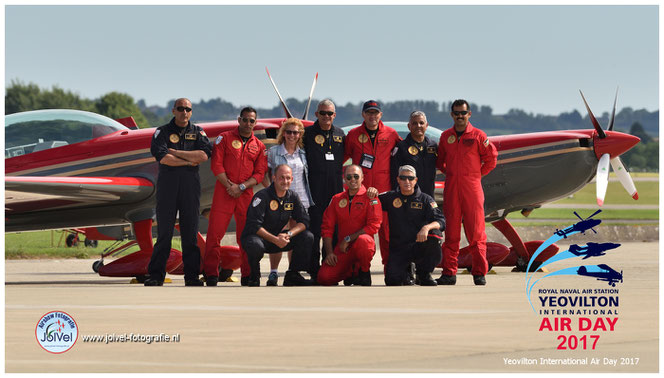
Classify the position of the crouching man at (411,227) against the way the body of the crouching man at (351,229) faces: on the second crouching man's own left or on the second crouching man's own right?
on the second crouching man's own left

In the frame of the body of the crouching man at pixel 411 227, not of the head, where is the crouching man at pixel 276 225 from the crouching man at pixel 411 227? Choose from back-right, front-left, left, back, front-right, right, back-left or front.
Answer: right

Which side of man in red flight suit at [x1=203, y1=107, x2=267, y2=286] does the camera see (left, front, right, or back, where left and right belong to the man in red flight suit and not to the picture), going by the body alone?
front

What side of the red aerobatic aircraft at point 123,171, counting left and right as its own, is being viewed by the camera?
right

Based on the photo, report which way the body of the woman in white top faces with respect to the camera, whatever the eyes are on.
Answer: toward the camera

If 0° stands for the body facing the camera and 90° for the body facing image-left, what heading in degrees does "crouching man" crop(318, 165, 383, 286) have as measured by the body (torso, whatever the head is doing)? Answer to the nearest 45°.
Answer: approximately 0°

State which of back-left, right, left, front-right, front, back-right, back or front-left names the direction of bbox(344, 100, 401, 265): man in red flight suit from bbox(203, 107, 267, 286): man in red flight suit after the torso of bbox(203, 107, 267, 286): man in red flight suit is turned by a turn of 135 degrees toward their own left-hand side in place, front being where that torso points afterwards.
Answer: front-right

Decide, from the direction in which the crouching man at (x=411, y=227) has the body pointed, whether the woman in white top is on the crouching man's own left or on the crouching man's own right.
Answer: on the crouching man's own right
